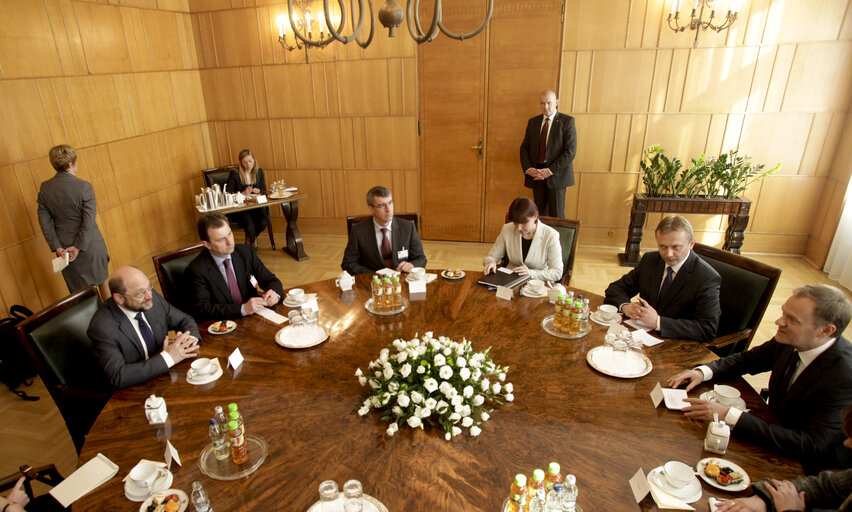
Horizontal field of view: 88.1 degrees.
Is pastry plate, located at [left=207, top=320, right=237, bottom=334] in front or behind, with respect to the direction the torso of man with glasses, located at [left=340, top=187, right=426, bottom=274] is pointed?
in front

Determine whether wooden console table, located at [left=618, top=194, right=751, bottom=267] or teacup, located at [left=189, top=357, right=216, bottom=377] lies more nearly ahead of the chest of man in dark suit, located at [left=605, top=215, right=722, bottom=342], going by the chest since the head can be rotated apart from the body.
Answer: the teacup

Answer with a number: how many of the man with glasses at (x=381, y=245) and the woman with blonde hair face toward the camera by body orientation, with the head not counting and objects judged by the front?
2

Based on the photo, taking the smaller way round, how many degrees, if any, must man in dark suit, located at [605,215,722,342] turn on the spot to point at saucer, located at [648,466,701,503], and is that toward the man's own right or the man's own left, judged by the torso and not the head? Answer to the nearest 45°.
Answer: approximately 45° to the man's own left

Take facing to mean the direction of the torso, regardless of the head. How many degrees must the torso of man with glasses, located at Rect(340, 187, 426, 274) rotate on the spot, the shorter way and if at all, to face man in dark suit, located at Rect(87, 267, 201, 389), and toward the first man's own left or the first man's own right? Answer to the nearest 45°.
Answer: approximately 45° to the first man's own right

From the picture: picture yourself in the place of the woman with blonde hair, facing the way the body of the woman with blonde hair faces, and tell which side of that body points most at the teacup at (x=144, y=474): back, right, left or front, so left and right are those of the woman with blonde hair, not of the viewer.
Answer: front

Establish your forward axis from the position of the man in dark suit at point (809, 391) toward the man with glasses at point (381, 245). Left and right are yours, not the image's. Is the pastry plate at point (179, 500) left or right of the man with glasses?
left

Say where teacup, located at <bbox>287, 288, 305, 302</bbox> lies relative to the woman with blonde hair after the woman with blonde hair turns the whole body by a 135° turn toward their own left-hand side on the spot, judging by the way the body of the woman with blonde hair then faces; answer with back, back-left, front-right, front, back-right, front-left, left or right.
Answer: back-right

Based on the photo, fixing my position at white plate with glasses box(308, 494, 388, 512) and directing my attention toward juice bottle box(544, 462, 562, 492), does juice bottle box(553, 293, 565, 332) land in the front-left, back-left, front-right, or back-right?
front-left

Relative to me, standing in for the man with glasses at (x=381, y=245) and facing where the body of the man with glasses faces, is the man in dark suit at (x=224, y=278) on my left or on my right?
on my right

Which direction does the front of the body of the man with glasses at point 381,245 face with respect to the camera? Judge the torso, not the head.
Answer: toward the camera

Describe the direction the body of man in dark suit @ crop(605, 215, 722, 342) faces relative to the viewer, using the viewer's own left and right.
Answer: facing the viewer and to the left of the viewer

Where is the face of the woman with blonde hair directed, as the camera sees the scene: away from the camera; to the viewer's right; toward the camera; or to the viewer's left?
toward the camera

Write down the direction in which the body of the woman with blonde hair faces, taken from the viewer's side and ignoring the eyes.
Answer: toward the camera

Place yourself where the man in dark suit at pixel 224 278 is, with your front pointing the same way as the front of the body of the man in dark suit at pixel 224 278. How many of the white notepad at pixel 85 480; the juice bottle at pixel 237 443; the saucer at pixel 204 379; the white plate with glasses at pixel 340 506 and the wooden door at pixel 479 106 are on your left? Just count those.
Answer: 1

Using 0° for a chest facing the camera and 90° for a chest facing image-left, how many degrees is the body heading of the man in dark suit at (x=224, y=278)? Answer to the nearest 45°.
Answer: approximately 315°

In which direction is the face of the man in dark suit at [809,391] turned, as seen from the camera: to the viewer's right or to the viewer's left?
to the viewer's left

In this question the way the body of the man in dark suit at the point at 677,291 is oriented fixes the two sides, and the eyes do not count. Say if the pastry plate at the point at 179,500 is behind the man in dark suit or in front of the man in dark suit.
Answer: in front
